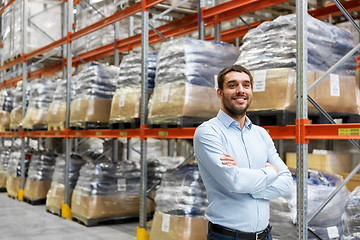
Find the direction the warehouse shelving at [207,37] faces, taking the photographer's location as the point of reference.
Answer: facing the viewer and to the left of the viewer

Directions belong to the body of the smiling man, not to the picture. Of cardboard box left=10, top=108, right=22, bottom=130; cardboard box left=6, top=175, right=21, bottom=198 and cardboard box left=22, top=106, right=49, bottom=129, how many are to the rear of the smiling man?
3

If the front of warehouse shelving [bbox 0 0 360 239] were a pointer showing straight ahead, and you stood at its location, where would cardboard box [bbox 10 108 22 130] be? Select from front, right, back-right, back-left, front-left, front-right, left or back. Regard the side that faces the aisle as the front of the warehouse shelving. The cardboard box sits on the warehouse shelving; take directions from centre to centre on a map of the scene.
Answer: right

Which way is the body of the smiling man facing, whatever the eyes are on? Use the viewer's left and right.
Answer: facing the viewer and to the right of the viewer

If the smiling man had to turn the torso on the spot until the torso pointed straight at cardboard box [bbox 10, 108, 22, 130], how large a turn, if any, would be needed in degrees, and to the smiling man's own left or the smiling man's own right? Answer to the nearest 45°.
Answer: approximately 180°

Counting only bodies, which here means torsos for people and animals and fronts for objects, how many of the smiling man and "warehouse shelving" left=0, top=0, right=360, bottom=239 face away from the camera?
0
